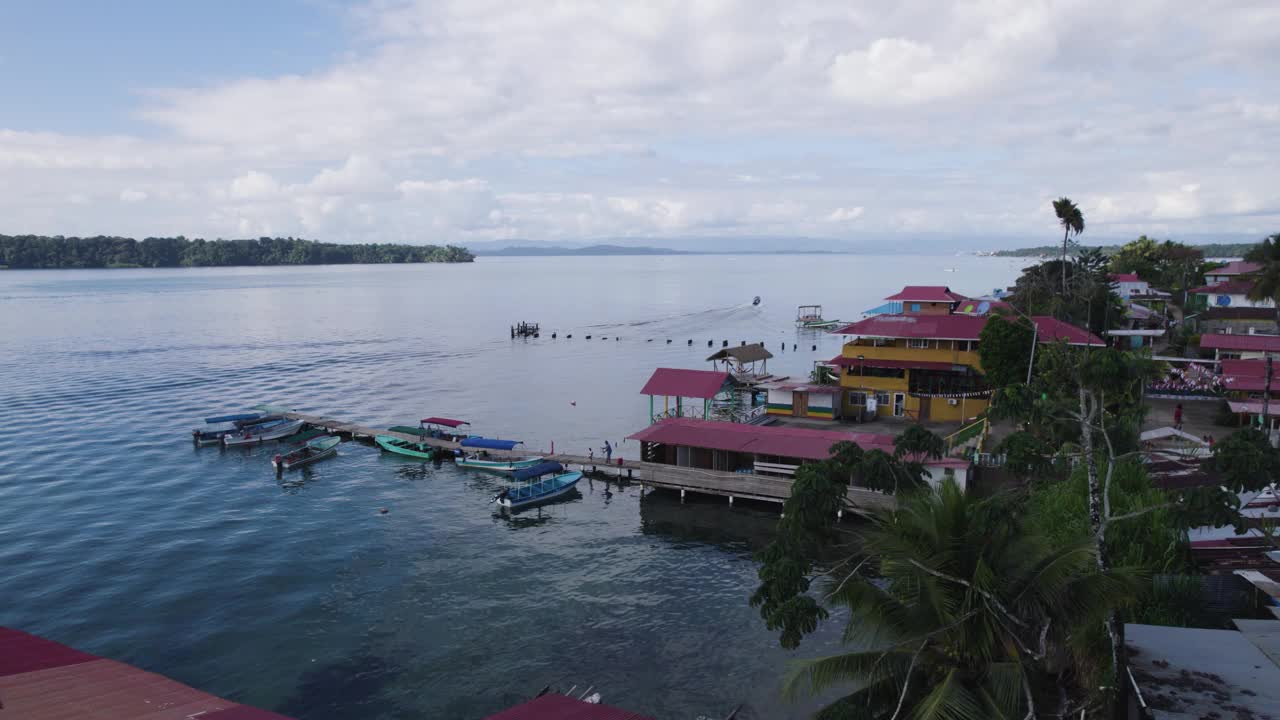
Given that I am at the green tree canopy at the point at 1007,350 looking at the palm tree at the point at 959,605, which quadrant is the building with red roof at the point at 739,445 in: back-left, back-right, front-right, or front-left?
front-right

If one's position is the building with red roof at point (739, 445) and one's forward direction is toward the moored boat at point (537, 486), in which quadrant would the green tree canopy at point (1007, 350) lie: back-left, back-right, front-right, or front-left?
back-right

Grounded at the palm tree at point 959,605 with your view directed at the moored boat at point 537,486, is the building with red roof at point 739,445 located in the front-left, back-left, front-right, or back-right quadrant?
front-right

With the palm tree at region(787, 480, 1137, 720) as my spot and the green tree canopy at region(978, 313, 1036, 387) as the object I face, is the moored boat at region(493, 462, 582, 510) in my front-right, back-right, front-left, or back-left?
front-left

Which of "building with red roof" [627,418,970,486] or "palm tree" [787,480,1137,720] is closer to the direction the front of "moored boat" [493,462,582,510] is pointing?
the building with red roof

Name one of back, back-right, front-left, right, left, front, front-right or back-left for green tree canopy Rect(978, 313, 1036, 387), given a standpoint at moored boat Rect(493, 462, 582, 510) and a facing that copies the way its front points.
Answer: front-right

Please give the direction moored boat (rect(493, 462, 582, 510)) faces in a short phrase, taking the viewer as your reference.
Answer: facing away from the viewer and to the right of the viewer

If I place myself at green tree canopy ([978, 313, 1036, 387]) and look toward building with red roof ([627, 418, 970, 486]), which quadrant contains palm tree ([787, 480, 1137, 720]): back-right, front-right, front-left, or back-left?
front-left

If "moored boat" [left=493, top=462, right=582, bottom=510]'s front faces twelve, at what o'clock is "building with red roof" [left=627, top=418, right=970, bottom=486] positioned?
The building with red roof is roughly at 2 o'clock from the moored boat.

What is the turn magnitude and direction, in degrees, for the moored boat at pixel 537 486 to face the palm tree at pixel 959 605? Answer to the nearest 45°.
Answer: approximately 135° to its right

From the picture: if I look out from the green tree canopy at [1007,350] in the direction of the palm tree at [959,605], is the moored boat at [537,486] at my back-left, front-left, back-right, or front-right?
front-right
